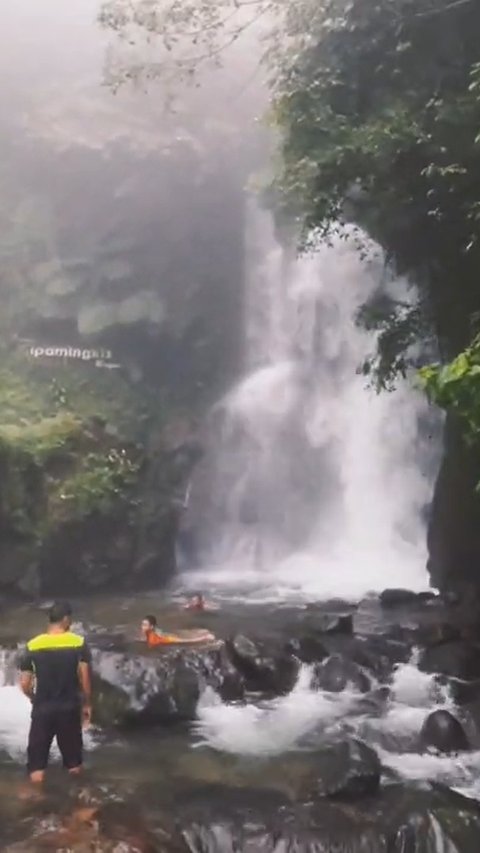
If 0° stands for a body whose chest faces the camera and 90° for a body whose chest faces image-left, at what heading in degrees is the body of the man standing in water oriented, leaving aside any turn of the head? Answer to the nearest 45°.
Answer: approximately 180°

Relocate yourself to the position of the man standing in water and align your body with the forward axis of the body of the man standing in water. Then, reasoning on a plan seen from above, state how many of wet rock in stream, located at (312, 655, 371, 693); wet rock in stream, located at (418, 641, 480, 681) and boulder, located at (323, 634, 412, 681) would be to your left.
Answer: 0

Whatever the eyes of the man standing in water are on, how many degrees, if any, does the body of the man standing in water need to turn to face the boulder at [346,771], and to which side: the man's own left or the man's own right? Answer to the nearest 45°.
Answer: approximately 90° to the man's own right

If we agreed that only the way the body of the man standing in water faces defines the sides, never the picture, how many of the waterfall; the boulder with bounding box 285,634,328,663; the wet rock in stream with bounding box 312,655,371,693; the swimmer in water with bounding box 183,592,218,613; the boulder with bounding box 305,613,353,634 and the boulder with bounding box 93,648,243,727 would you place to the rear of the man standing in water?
0

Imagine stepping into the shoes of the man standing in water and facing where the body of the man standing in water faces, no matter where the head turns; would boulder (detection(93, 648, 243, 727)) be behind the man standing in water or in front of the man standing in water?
in front

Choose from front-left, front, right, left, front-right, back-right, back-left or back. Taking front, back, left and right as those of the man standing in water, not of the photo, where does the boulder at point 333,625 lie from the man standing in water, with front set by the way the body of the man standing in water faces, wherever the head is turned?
front-right

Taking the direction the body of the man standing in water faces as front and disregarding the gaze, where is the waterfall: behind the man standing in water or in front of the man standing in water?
in front

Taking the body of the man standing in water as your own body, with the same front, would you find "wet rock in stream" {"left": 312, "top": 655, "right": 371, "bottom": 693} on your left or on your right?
on your right

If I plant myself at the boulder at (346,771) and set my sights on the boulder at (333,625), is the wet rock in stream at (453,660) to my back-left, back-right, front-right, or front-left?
front-right

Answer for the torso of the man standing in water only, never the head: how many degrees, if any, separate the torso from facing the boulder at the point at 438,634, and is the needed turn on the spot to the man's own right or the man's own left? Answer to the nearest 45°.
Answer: approximately 45° to the man's own right

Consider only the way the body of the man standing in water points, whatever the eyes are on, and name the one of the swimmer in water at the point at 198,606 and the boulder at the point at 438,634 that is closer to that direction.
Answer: the swimmer in water

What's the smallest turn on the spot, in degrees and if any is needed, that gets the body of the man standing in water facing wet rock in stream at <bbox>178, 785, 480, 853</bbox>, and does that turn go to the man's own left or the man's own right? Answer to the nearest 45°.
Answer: approximately 90° to the man's own right

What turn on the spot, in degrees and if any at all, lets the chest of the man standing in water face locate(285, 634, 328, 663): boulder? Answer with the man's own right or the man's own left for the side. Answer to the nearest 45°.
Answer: approximately 45° to the man's own right

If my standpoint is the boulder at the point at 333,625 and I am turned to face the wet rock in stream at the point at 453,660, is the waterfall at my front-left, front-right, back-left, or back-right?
back-left

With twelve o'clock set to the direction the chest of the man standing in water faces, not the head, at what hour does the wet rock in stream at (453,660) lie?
The wet rock in stream is roughly at 2 o'clock from the man standing in water.

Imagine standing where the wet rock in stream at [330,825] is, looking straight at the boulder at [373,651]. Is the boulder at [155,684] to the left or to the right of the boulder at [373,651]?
left

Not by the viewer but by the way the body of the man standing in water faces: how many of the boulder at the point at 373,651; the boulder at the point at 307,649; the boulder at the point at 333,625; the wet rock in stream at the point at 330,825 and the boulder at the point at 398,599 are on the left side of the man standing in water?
0
